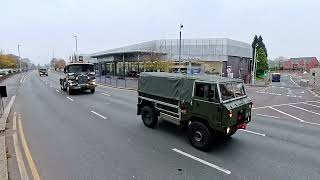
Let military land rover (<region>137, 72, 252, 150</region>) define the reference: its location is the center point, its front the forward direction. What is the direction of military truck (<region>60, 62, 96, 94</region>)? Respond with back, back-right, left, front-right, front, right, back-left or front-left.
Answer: back

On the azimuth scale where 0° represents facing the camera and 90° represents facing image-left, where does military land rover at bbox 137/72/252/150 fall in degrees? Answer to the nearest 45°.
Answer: approximately 315°

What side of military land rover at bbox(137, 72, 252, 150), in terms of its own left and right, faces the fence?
back
